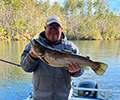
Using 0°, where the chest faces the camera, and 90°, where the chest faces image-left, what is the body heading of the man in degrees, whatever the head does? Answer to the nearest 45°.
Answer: approximately 0°
